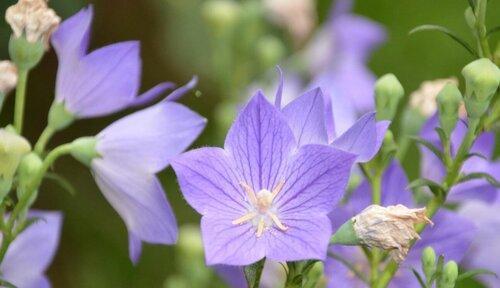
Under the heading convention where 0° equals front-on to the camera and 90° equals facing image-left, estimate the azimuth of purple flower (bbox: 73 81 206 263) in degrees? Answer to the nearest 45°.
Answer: approximately 270°

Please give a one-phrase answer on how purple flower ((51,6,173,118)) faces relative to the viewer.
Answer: facing to the right of the viewer

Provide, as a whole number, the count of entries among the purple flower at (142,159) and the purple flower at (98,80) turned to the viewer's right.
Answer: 2
